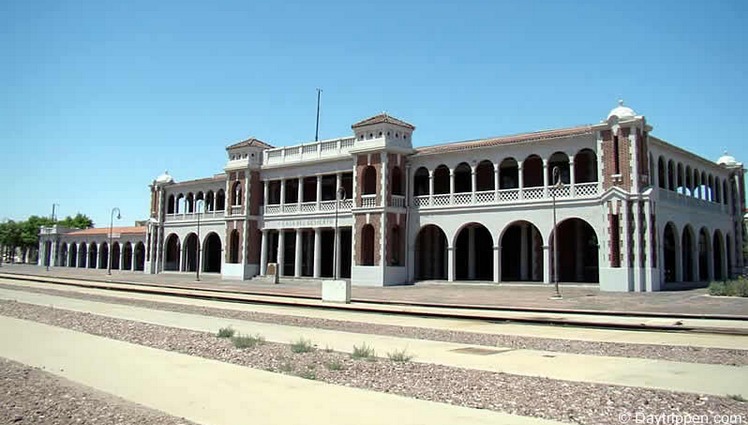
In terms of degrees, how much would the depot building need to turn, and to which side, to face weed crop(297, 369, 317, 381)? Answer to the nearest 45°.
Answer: approximately 45° to its left

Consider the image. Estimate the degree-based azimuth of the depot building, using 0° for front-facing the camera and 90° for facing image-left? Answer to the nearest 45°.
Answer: approximately 45°

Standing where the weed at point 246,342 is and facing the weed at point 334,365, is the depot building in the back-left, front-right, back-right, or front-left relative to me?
back-left

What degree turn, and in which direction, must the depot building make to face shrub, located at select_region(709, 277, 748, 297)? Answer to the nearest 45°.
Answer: approximately 90° to its left

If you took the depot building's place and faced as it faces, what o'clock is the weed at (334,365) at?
The weed is roughly at 11 o'clock from the depot building.

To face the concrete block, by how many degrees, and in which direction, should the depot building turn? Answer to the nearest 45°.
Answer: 0° — it already faces it

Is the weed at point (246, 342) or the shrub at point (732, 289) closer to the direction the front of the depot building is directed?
the weed
